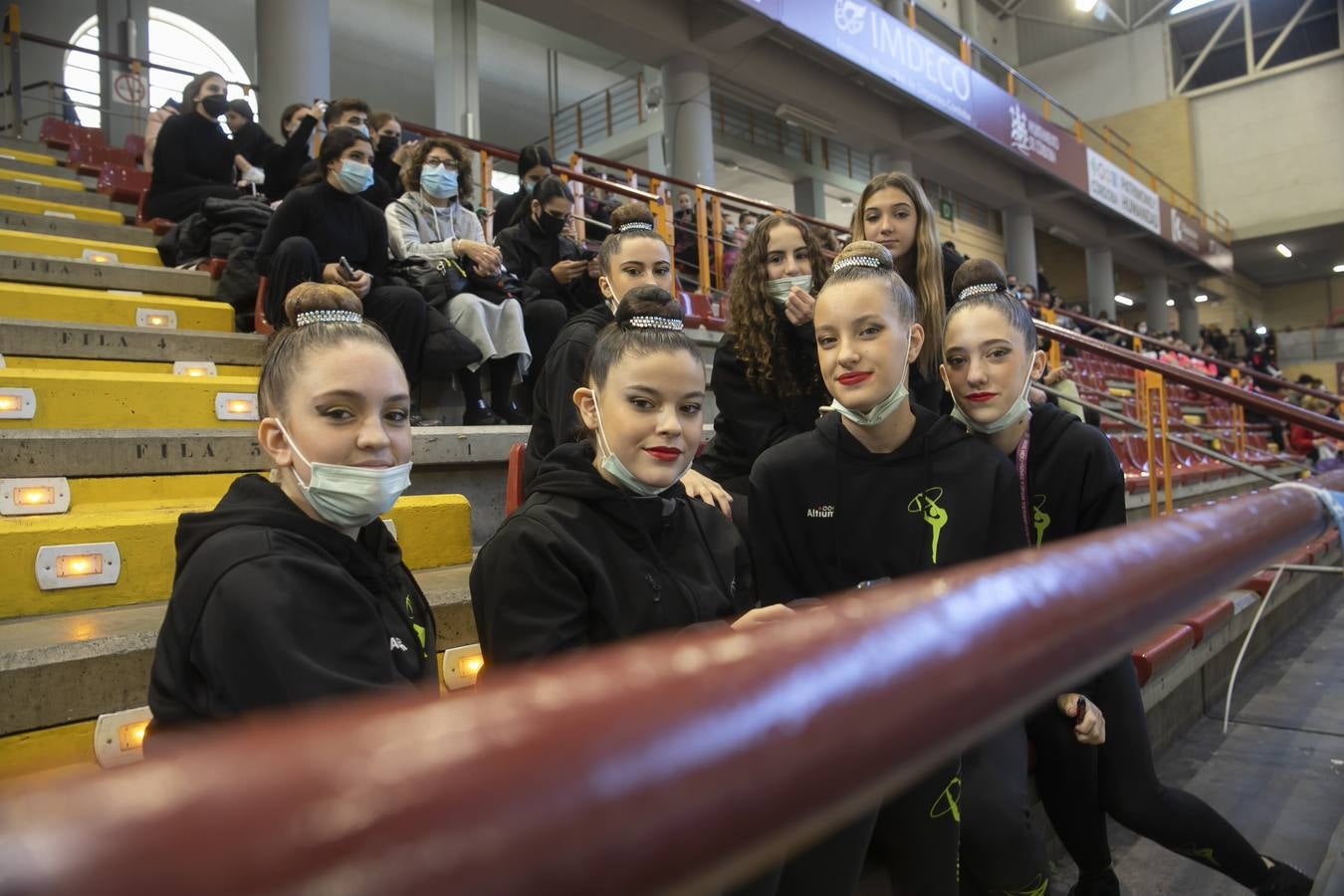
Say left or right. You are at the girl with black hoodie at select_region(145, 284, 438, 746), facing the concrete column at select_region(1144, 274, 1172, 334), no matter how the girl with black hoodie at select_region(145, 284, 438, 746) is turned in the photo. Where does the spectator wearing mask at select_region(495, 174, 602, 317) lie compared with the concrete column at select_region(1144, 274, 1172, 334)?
left

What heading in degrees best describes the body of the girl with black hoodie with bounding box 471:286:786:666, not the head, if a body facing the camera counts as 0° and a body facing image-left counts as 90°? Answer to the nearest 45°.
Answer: approximately 315°

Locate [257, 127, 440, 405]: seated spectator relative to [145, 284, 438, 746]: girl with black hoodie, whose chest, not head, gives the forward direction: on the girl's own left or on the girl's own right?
on the girl's own left

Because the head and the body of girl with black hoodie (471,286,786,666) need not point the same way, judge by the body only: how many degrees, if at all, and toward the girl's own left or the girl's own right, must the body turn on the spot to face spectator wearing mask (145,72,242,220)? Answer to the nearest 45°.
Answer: approximately 180°

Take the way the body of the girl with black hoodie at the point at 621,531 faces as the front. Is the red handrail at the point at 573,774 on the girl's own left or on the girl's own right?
on the girl's own right

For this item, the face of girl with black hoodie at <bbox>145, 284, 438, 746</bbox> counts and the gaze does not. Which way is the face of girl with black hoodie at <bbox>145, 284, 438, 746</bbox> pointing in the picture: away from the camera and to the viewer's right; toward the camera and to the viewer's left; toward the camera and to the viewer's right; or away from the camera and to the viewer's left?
toward the camera and to the viewer's right

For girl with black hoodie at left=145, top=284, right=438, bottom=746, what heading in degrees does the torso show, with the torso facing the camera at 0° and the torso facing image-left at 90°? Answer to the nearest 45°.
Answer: approximately 315°

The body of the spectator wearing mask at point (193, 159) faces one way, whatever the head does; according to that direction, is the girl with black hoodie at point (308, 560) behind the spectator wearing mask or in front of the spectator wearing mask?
in front

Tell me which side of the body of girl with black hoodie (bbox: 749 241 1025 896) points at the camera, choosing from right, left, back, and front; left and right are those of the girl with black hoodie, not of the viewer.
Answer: front

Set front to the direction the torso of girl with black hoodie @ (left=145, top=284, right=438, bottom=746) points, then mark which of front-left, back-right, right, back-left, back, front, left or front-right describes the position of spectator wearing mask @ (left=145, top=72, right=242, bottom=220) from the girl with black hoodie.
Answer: back-left
